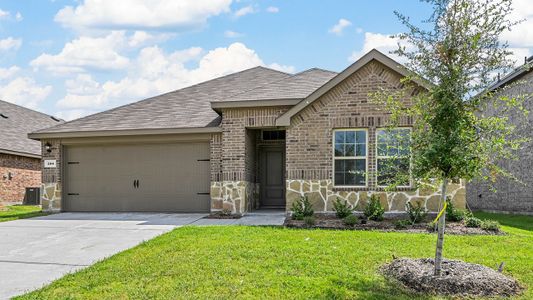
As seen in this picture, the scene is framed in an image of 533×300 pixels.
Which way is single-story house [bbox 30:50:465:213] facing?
toward the camera

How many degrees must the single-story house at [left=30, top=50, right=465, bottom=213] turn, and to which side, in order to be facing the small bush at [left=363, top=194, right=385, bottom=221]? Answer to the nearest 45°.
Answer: approximately 45° to its left

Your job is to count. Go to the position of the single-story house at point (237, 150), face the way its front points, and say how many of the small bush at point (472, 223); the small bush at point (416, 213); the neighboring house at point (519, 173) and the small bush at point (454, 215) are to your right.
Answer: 0

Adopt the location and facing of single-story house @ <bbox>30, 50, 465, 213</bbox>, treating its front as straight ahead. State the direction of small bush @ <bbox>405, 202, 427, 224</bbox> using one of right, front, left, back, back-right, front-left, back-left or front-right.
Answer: front-left

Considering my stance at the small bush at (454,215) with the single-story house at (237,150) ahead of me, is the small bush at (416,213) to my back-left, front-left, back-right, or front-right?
front-left

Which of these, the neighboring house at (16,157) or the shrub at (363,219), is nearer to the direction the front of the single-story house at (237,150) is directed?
the shrub

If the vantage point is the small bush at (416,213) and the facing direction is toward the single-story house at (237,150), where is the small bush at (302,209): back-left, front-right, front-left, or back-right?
front-left

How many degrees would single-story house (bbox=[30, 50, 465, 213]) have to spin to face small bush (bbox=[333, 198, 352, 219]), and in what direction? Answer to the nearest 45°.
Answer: approximately 45° to its left

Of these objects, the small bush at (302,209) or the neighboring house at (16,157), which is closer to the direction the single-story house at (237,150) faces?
the small bush
